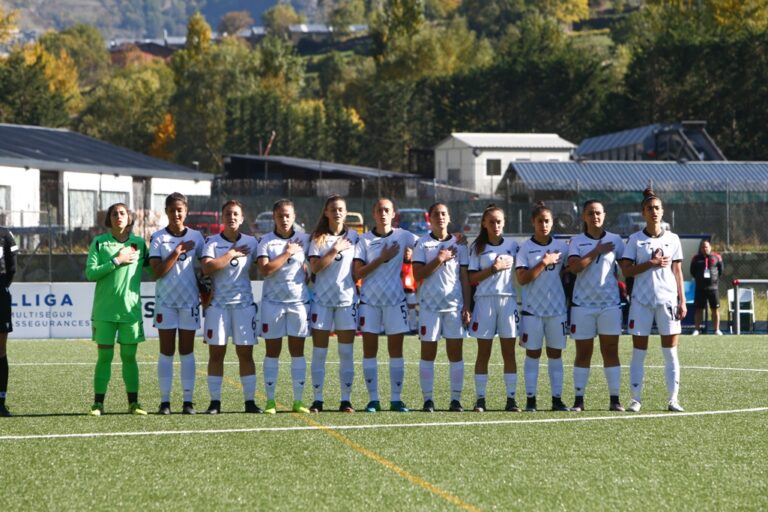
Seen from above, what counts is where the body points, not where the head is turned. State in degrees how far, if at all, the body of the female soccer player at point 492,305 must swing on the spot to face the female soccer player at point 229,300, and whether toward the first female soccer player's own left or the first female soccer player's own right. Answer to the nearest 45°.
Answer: approximately 90° to the first female soccer player's own right

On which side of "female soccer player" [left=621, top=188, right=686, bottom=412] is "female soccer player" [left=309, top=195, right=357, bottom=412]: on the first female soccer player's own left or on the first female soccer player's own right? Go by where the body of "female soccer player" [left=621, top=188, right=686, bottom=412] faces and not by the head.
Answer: on the first female soccer player's own right

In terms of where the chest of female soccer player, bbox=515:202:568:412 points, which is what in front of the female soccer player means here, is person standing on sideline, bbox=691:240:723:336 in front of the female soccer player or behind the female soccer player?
behind

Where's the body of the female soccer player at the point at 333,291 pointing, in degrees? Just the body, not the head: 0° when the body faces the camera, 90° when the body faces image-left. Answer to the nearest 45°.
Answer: approximately 0°

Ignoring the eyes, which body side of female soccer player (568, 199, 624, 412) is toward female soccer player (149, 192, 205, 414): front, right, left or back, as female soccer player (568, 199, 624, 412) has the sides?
right
